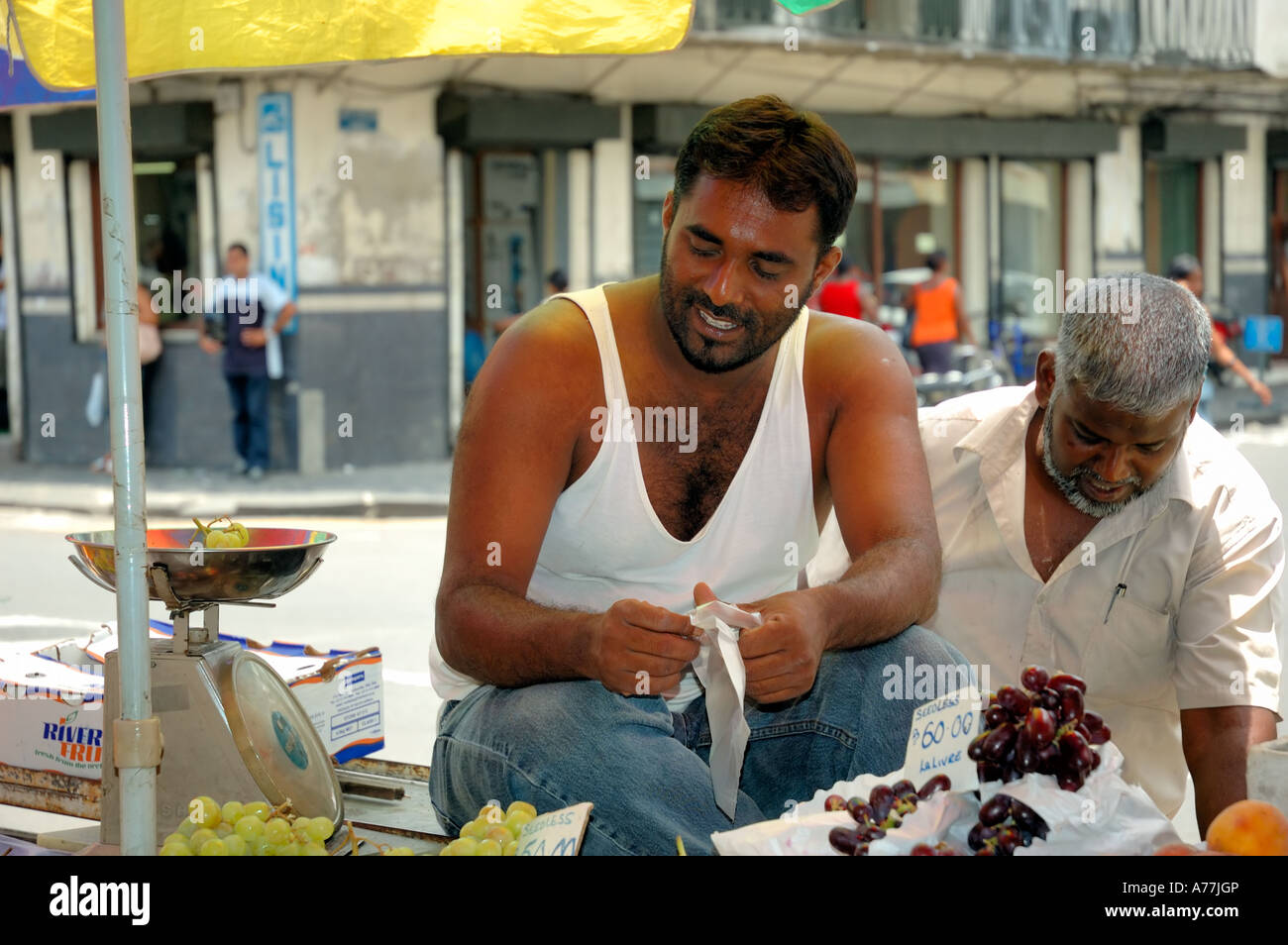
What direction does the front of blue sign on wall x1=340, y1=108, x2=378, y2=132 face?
toward the camera

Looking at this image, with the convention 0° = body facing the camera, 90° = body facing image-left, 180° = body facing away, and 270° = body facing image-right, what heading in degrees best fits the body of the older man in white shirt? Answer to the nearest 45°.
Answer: approximately 0°

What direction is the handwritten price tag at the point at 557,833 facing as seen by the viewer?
toward the camera

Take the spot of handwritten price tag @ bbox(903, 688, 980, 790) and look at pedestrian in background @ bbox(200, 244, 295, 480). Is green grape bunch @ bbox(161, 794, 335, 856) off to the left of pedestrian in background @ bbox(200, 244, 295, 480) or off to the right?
left

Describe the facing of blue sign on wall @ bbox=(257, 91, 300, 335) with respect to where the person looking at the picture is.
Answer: facing the viewer

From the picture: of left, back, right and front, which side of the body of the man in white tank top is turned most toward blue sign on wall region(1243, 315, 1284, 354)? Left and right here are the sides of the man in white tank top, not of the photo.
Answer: back

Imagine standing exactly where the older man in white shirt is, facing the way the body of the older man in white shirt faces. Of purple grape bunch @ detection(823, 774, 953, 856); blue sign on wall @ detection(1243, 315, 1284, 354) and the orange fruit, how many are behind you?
1

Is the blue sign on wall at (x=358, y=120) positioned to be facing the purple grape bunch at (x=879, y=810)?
yes

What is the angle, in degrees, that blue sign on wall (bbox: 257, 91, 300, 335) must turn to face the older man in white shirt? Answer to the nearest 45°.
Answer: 0° — it already faces them

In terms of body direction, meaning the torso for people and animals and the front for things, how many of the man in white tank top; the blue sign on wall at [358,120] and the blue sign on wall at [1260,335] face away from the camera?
0

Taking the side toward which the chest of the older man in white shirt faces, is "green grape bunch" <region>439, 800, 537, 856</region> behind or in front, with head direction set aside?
in front
